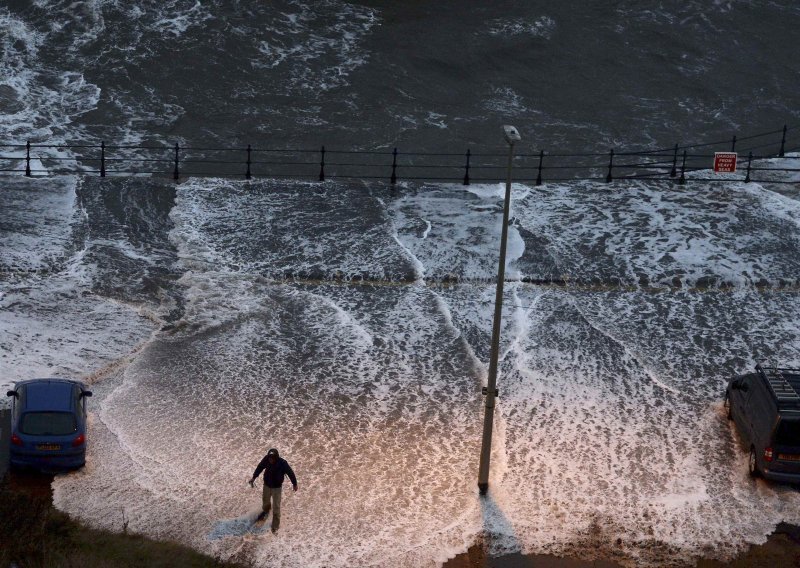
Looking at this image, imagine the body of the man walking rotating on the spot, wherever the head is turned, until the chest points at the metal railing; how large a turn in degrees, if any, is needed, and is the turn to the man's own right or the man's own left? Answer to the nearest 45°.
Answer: approximately 180°

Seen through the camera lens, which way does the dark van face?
facing away from the viewer and to the left of the viewer

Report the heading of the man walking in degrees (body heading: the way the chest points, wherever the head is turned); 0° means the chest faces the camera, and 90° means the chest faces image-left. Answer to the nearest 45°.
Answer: approximately 0°

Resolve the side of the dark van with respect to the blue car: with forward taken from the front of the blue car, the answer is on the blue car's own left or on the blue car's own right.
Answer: on the blue car's own right

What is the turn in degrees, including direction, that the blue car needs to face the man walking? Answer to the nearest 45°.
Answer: approximately 135° to its right

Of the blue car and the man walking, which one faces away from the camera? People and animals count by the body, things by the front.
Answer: the blue car

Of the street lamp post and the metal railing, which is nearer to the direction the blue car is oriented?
the metal railing

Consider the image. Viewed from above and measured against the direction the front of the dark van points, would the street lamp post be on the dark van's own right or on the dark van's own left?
on the dark van's own left

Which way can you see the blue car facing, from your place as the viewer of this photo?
facing away from the viewer

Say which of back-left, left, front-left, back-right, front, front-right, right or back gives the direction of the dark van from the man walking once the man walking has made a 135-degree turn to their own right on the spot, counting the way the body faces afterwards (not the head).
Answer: back-right

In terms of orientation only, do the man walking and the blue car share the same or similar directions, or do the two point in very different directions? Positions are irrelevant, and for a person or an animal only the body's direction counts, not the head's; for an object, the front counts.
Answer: very different directions

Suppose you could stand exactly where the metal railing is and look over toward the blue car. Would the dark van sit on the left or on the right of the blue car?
left

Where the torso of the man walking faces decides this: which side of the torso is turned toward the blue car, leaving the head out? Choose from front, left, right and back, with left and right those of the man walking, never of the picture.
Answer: right
